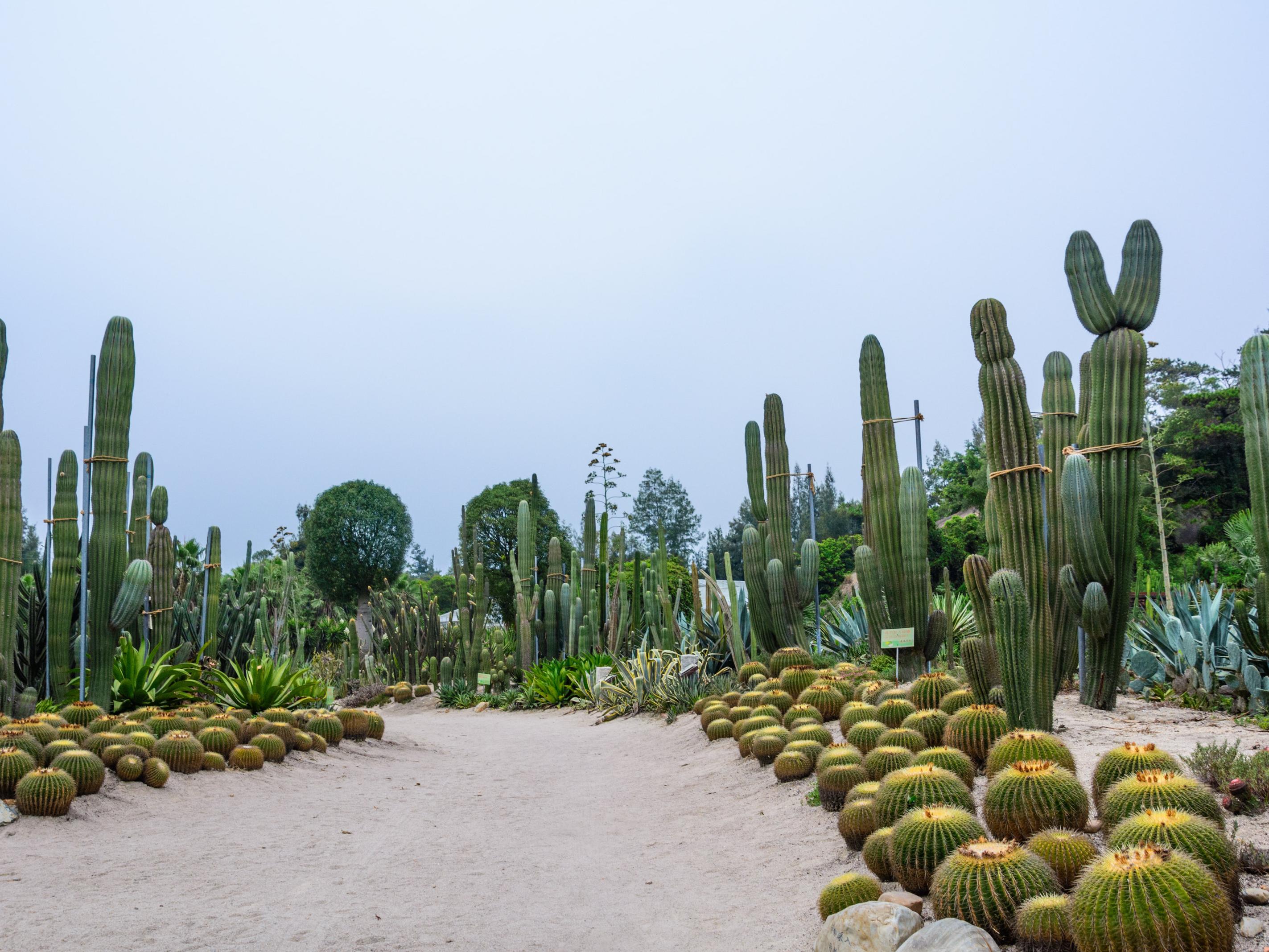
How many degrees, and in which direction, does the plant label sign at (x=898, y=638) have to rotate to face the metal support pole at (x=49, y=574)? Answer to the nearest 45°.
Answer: approximately 90° to its right

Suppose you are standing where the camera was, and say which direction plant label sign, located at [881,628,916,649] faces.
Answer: facing the viewer

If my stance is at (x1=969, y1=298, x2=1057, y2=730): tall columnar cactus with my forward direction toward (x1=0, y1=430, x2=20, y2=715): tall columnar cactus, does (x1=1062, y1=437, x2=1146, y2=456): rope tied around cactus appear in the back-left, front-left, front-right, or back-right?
back-right

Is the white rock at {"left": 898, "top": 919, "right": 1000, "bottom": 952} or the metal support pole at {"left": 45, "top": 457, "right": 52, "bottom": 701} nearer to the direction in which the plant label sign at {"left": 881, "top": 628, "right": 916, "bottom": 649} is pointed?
the white rock

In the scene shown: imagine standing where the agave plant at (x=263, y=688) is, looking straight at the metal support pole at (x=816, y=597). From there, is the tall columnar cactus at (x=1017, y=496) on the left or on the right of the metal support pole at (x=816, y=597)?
right

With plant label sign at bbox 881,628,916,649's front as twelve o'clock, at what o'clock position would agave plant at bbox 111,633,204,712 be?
The agave plant is roughly at 3 o'clock from the plant label sign.

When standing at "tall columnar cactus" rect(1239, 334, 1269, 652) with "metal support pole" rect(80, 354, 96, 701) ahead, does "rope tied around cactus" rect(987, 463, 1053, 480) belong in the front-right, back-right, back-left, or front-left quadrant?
front-left

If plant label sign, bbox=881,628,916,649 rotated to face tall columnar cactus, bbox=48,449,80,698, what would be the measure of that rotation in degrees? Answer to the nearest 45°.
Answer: approximately 90° to its right

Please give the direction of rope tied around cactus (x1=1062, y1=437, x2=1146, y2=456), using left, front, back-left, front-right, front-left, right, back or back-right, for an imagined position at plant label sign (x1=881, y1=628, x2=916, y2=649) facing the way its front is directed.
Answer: front-left

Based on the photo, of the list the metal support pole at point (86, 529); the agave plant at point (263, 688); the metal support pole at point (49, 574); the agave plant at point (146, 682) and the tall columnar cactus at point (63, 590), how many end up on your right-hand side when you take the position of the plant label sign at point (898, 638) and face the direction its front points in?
5

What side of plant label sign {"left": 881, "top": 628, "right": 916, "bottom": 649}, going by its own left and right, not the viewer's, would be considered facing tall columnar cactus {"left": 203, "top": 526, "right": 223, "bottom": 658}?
right

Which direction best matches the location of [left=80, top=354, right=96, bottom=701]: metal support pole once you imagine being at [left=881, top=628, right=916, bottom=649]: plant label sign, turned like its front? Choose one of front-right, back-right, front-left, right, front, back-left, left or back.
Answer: right

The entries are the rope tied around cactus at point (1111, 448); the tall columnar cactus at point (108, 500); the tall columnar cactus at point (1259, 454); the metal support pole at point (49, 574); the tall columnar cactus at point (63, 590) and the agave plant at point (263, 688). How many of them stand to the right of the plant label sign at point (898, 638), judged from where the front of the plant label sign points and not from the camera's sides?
4

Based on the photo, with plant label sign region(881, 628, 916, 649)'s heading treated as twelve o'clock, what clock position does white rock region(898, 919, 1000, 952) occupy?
The white rock is roughly at 12 o'clock from the plant label sign.

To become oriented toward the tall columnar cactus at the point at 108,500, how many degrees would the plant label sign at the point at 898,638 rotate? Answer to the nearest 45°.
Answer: approximately 90° to its right

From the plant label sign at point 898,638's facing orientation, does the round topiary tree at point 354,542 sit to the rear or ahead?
to the rear

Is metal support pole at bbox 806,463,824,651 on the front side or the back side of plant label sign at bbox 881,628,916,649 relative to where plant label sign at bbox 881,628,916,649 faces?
on the back side

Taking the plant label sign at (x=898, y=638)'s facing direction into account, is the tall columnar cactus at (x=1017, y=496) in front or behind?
in front
